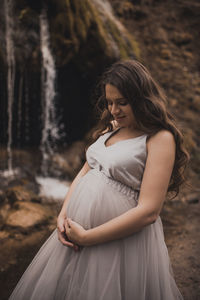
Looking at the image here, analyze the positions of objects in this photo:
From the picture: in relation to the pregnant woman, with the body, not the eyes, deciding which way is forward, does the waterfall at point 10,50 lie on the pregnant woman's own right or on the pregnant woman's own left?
on the pregnant woman's own right

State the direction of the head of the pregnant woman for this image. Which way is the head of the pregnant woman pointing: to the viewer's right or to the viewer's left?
to the viewer's left

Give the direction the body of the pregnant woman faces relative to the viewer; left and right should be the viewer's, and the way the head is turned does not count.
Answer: facing the viewer and to the left of the viewer

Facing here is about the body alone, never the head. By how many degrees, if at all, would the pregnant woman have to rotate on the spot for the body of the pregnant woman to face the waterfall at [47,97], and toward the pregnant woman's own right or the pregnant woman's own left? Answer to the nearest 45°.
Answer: approximately 135° to the pregnant woman's own right
